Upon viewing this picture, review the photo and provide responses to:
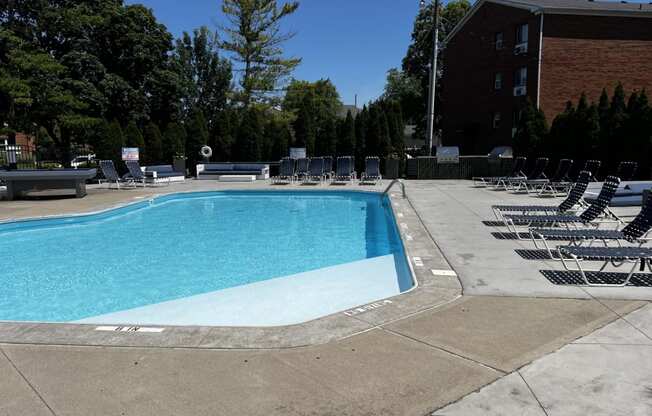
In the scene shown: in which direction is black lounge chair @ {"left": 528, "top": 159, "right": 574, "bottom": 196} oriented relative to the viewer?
to the viewer's left

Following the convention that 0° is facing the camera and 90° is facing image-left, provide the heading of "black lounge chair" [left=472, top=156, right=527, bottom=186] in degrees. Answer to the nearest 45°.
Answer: approximately 90°

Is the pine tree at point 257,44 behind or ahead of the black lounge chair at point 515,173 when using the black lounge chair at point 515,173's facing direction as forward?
ahead

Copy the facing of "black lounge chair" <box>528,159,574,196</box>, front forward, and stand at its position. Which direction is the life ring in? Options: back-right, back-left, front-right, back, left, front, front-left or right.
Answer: front

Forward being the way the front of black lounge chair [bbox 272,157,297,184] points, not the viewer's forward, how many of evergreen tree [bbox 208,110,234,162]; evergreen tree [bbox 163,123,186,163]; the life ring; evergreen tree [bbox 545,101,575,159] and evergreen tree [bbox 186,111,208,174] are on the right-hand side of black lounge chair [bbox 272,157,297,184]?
4

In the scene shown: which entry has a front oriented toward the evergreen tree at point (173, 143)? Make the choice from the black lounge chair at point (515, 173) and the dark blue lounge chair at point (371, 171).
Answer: the black lounge chair at point (515, 173)

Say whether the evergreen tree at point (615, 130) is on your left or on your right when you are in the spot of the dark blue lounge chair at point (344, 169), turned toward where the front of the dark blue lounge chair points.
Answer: on your left

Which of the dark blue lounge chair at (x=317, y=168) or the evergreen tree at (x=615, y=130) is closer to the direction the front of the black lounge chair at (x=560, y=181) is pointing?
the dark blue lounge chair

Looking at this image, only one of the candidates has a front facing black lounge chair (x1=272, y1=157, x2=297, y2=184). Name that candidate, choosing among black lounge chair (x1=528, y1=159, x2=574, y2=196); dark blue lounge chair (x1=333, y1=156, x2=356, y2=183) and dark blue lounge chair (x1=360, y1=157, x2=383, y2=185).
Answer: black lounge chair (x1=528, y1=159, x2=574, y2=196)

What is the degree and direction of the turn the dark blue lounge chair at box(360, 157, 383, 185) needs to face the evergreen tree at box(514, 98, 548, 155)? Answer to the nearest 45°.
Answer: approximately 90° to its left

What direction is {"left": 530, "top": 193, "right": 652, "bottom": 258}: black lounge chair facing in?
to the viewer's left

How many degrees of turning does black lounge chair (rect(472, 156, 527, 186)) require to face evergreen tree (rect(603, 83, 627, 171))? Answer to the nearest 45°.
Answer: approximately 180°

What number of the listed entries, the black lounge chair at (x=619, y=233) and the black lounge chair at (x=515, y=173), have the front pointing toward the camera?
0

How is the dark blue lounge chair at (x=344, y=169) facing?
toward the camera

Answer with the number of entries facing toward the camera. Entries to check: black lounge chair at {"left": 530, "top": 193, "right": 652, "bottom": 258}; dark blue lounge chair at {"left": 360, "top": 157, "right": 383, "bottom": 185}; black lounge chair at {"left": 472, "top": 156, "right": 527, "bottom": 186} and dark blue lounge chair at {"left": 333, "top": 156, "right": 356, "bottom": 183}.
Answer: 2

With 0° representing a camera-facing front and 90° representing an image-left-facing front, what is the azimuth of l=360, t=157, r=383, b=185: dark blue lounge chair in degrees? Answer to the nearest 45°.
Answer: approximately 0°

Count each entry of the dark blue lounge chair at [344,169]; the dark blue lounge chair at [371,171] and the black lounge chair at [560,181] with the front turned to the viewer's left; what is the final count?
1
